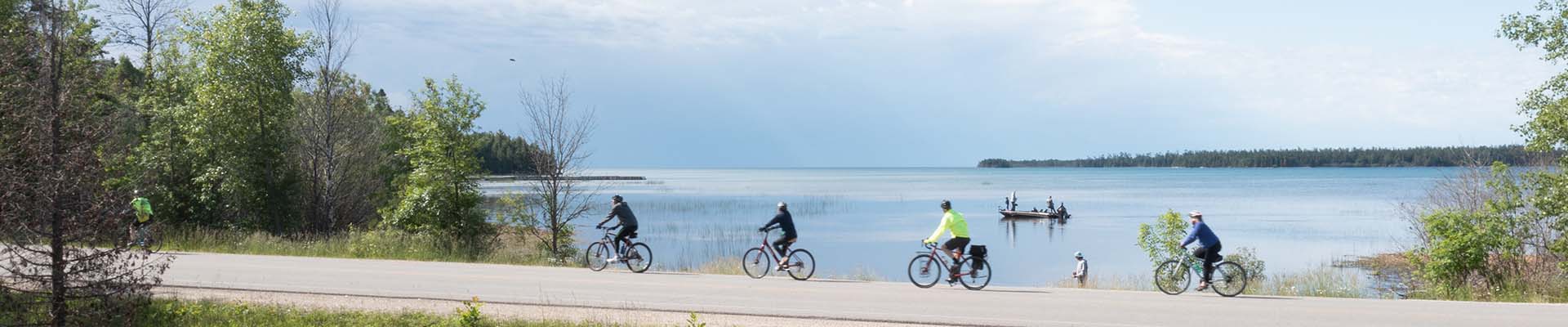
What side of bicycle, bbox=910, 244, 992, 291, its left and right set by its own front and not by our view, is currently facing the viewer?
left

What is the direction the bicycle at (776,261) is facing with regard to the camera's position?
facing to the left of the viewer

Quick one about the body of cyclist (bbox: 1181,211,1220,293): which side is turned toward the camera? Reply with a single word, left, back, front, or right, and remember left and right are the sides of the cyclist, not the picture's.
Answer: left

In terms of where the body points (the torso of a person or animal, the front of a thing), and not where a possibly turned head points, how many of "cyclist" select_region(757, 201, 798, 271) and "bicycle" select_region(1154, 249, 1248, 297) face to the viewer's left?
2

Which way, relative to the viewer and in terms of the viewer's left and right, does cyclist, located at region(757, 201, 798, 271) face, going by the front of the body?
facing to the left of the viewer

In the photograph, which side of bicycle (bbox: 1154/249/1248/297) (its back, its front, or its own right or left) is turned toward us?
left
